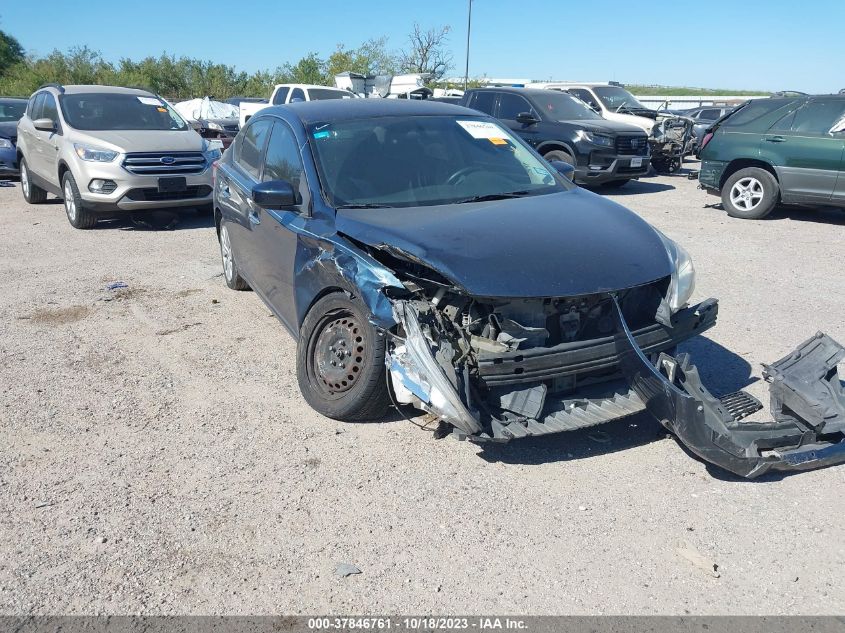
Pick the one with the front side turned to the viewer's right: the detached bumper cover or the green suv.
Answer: the green suv

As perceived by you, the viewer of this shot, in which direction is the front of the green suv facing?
facing to the right of the viewer

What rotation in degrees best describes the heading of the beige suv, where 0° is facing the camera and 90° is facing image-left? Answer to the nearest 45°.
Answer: approximately 315°

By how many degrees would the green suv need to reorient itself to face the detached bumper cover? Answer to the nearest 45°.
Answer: approximately 90° to its right

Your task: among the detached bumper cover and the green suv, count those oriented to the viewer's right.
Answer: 1

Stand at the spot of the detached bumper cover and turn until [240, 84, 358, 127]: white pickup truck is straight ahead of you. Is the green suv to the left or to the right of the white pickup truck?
right

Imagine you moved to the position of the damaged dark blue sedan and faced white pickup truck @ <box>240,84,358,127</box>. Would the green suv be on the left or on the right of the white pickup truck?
right
